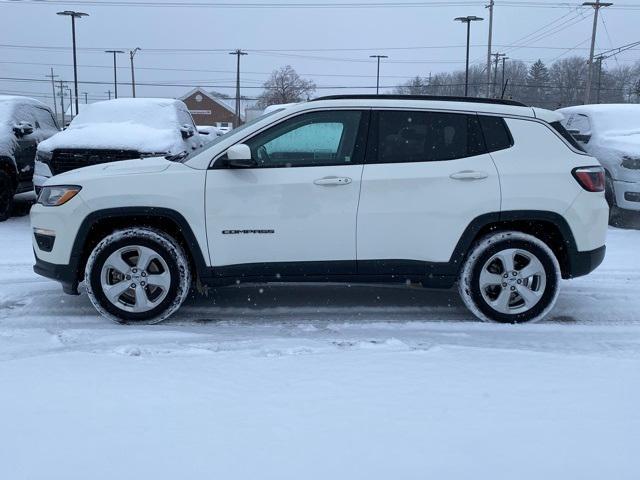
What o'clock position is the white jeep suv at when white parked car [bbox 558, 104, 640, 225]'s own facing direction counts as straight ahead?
The white jeep suv is roughly at 2 o'clock from the white parked car.

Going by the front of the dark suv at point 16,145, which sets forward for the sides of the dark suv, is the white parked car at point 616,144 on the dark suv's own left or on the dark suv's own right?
on the dark suv's own left

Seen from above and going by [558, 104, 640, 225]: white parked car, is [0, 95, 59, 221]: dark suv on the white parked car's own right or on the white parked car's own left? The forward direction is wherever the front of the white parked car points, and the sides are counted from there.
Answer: on the white parked car's own right

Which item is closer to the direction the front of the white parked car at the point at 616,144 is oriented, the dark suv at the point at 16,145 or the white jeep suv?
the white jeep suv

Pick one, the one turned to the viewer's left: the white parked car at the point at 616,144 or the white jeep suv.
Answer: the white jeep suv

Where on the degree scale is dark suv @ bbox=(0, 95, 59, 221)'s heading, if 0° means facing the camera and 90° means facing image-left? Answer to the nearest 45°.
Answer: approximately 45°

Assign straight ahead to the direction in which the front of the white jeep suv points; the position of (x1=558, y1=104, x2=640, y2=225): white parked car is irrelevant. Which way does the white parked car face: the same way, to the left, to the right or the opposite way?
to the left

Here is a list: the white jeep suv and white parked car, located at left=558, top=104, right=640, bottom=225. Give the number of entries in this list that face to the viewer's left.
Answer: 1

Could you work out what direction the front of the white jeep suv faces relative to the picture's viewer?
facing to the left of the viewer

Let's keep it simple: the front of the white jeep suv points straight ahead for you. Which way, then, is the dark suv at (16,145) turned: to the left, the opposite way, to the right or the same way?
to the left

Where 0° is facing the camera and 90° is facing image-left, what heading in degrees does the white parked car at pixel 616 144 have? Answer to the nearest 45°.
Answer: approximately 315°

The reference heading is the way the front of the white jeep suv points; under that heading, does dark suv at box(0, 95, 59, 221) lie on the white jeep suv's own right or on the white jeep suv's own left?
on the white jeep suv's own right

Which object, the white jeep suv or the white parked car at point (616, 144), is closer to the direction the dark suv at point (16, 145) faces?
the white jeep suv

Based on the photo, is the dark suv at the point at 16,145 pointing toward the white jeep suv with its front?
no

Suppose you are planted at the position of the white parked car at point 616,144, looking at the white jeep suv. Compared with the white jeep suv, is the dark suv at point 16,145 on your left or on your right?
right

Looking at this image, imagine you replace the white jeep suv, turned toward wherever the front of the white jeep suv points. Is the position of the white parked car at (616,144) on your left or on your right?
on your right
